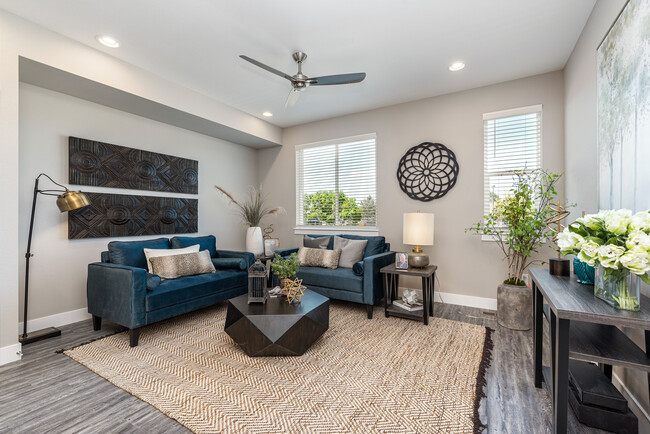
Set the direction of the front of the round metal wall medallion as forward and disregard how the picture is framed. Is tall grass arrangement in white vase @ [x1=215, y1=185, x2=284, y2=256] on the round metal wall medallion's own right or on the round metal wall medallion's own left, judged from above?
on the round metal wall medallion's own right

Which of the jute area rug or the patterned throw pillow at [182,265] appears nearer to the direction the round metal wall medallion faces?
the jute area rug

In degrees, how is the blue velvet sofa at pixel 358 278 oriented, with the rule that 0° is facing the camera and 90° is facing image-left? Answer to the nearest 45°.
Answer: approximately 45°

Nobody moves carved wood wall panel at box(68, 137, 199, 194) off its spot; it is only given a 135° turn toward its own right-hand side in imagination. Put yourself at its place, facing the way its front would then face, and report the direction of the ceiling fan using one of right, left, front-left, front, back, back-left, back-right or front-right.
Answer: back-left

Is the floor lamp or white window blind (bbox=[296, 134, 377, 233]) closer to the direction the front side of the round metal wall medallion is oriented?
the floor lamp

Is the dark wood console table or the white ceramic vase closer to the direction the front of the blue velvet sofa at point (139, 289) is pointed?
the dark wood console table

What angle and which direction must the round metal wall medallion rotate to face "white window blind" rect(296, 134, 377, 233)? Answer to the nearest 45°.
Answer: approximately 90° to its right

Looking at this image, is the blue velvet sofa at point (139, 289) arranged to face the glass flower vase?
yes

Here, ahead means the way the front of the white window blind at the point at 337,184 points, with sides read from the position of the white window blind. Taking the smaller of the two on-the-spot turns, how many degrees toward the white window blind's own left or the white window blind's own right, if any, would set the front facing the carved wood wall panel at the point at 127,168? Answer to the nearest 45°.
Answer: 0° — it already faces it

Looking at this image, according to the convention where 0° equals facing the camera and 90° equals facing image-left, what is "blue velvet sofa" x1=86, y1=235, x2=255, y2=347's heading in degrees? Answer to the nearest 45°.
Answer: approximately 315°

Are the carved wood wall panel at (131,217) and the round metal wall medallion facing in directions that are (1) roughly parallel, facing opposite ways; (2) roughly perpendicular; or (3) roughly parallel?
roughly perpendicular

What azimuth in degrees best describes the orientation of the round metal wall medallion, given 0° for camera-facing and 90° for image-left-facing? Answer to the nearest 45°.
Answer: approximately 0°
